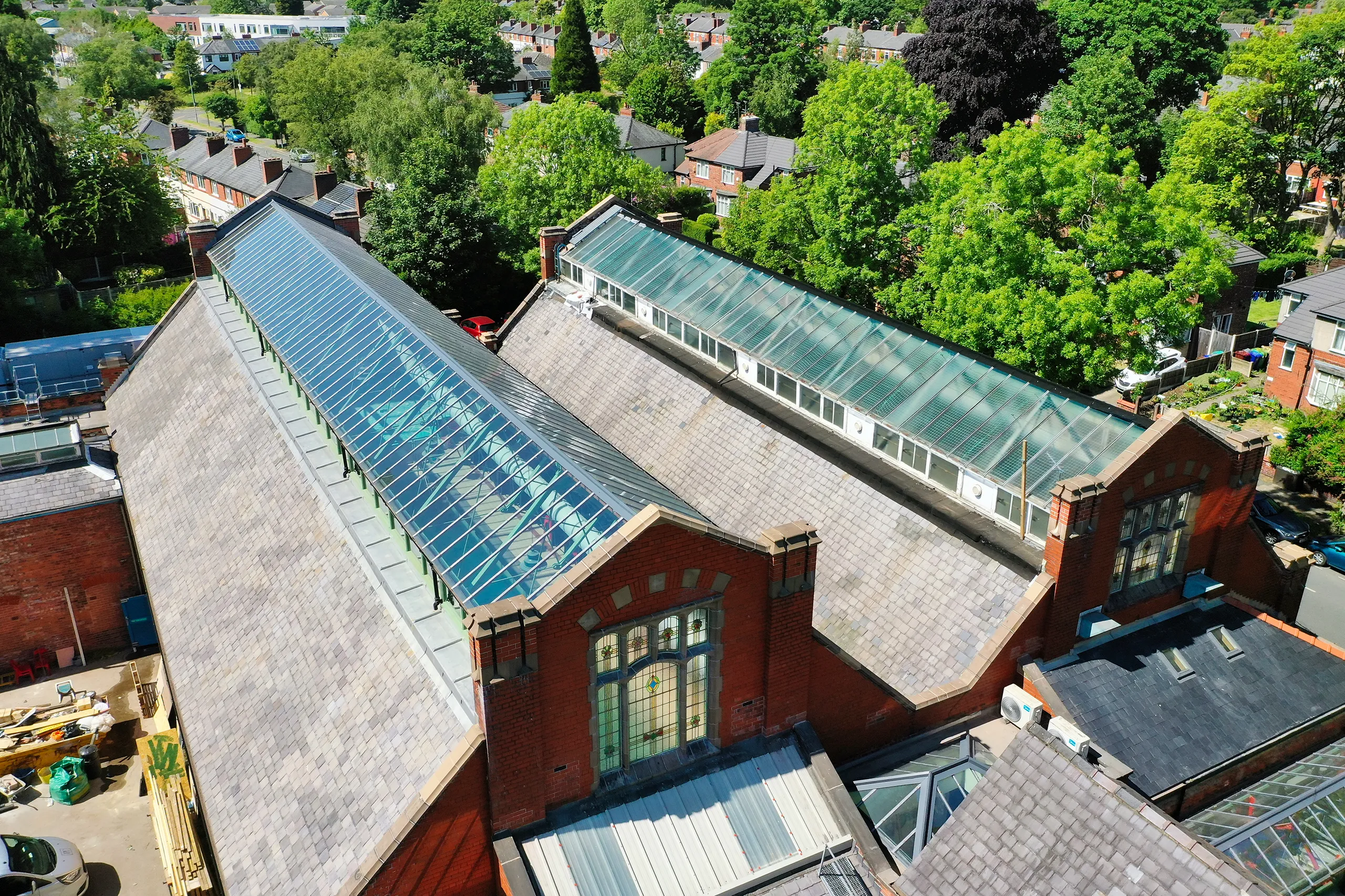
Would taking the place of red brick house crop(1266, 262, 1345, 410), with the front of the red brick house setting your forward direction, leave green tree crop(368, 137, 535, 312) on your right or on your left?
on your right

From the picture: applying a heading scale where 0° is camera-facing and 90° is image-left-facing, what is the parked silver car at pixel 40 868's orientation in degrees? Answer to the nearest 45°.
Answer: approximately 270°

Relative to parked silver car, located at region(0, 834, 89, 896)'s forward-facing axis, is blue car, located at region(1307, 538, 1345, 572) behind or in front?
in front

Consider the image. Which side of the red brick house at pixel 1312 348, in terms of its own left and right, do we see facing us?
front

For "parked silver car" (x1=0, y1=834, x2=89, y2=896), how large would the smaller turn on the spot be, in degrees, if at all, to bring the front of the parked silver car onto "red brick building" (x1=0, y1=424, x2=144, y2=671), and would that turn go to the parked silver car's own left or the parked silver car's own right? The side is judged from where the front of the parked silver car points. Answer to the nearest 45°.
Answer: approximately 90° to the parked silver car's own left

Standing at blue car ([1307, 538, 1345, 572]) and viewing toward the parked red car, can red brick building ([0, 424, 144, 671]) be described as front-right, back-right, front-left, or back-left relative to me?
front-left

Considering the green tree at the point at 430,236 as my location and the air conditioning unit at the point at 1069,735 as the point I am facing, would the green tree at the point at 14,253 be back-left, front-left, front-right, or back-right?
back-right

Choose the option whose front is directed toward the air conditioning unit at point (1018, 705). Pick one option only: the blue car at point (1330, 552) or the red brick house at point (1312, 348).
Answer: the red brick house

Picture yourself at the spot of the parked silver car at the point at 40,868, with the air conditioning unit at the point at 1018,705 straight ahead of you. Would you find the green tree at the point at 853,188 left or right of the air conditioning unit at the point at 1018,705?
left

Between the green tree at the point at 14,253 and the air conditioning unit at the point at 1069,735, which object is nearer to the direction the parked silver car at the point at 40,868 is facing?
the air conditioning unit
